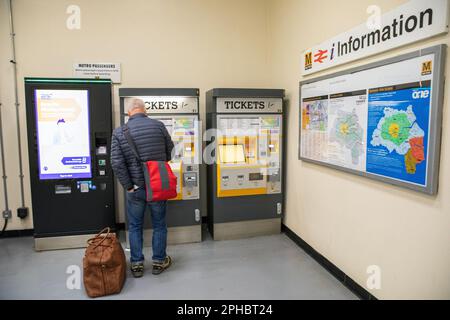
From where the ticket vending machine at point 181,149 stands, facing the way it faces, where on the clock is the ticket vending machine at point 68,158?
the ticket vending machine at point 68,158 is roughly at 3 o'clock from the ticket vending machine at point 181,149.

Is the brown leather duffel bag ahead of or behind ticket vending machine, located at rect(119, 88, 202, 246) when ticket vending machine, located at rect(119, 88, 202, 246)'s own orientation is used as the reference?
ahead

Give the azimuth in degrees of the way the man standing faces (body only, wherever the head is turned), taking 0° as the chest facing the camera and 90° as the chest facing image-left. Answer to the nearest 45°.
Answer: approximately 180°

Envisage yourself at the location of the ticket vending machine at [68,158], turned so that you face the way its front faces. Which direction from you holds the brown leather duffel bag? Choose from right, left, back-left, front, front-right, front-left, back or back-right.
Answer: front

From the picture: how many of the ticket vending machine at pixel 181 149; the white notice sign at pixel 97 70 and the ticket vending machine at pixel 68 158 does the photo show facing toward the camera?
3

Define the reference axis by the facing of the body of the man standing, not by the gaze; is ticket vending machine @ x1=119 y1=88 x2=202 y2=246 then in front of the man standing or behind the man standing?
in front

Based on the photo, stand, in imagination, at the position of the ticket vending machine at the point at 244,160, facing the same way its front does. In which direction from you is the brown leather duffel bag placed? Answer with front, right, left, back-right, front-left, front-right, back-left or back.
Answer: front-right

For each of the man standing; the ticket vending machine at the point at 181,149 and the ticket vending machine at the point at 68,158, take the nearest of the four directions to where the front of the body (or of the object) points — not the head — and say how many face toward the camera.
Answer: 2

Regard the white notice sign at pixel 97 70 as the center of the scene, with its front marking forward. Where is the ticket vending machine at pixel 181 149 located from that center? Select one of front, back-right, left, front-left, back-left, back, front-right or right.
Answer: front-left

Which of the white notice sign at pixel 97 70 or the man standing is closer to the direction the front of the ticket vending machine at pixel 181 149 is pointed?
the man standing

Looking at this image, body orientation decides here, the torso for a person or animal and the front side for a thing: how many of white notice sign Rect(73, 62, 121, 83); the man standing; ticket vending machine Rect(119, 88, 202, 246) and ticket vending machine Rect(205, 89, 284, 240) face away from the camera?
1

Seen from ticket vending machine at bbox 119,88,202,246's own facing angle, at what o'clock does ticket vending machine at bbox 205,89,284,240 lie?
ticket vending machine at bbox 205,89,284,240 is roughly at 9 o'clock from ticket vending machine at bbox 119,88,202,246.

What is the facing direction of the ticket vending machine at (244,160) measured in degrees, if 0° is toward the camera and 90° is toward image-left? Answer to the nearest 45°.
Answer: approximately 0°

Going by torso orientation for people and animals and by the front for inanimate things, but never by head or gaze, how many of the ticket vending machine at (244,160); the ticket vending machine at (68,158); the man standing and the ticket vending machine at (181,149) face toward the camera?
3
